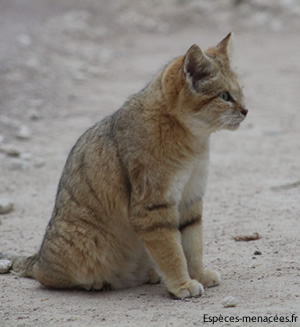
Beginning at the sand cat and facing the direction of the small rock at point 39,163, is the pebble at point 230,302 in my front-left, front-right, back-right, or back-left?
back-right

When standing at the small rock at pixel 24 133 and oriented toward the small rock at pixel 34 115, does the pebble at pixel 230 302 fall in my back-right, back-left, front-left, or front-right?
back-right

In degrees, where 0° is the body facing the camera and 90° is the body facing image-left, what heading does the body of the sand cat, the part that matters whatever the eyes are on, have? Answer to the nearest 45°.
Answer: approximately 270°
